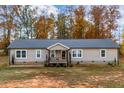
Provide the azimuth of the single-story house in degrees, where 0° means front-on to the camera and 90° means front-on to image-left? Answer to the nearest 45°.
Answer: approximately 0°

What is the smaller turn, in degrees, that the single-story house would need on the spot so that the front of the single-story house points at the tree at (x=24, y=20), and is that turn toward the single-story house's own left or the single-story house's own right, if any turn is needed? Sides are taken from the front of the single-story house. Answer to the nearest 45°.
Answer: approximately 135° to the single-story house's own right

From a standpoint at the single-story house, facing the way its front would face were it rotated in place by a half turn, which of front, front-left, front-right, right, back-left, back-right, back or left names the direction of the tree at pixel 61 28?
front

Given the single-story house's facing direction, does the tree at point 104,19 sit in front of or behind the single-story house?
behind
